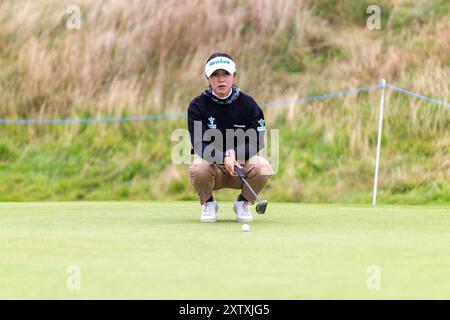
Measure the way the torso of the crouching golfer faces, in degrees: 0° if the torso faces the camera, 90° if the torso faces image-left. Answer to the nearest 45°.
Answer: approximately 0°
